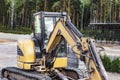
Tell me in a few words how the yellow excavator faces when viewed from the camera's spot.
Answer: facing the viewer and to the right of the viewer
